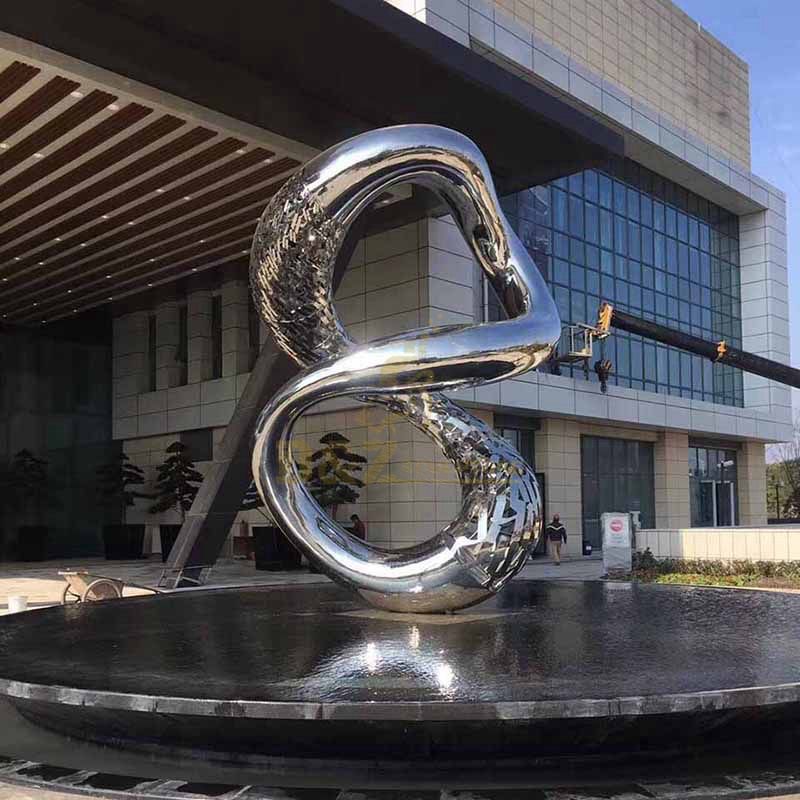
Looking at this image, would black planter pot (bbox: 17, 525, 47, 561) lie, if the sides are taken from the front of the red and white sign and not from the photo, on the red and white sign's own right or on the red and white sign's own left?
on the red and white sign's own right

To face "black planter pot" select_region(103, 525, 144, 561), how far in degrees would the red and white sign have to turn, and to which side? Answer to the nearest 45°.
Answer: approximately 135° to its right

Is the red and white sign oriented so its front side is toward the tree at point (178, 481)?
no

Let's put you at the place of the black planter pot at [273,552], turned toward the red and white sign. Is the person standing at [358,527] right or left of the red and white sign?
left

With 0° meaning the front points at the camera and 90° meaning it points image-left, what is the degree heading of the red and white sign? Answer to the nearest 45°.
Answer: approximately 0°

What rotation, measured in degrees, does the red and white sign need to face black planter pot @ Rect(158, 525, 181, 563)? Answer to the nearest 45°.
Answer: approximately 135° to its right

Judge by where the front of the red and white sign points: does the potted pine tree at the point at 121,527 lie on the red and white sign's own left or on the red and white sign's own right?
on the red and white sign's own right

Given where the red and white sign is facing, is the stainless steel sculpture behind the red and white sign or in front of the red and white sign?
in front

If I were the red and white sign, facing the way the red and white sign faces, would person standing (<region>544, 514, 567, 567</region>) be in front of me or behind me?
behind

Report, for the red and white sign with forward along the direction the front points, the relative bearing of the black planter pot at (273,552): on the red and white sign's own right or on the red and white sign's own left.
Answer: on the red and white sign's own right

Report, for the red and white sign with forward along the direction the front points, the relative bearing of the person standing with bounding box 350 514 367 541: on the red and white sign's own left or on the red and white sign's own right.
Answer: on the red and white sign's own right
